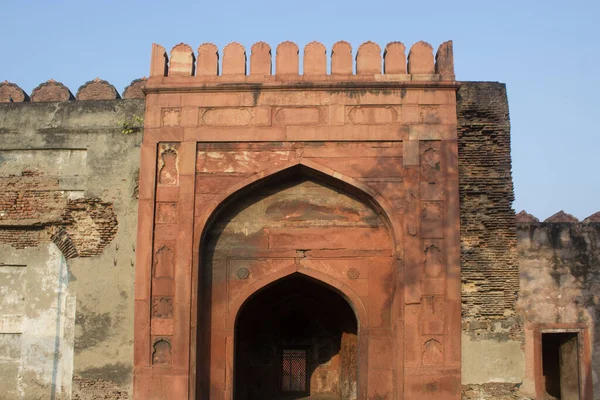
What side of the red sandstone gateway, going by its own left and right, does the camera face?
front

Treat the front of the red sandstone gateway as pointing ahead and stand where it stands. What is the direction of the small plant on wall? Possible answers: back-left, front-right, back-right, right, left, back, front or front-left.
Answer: right
